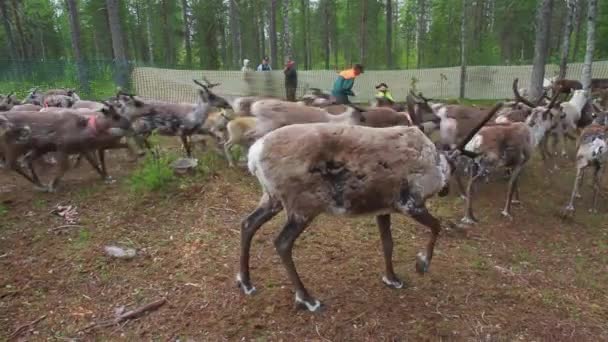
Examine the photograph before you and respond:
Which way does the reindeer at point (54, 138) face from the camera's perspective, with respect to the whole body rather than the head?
to the viewer's right

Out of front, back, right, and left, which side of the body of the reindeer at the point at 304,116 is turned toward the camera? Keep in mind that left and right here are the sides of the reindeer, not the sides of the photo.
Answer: right

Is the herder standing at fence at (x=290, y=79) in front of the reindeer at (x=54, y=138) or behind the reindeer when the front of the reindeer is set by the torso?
in front

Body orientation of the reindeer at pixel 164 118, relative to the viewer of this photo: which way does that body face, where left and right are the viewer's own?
facing to the right of the viewer

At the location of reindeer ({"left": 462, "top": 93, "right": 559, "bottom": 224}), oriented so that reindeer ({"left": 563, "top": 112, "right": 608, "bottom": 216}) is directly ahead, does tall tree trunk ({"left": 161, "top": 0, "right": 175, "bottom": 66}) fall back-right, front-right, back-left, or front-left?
back-left

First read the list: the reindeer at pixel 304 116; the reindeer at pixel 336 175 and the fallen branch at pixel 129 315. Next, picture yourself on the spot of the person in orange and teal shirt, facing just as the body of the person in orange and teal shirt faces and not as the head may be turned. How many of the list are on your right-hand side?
3
